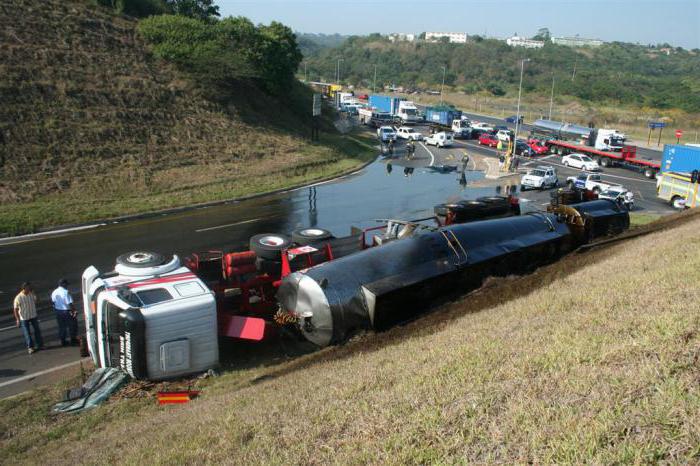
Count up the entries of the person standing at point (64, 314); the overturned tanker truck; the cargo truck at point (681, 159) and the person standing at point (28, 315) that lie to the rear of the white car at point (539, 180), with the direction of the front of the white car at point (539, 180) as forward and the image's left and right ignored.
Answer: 1

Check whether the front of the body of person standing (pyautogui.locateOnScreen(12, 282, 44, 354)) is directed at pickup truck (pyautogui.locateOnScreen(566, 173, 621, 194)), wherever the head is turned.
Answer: no

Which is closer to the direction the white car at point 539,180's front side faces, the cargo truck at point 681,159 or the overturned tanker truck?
the overturned tanker truck

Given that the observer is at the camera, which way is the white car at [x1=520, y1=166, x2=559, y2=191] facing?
facing the viewer and to the left of the viewer

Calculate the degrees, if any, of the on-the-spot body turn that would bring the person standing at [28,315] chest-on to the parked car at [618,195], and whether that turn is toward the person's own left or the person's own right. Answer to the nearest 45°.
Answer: approximately 90° to the person's own left

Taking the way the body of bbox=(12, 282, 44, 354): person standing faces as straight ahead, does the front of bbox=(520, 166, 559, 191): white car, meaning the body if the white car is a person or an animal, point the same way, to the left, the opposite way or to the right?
to the right

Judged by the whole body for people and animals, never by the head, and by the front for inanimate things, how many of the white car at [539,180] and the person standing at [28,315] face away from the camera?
0

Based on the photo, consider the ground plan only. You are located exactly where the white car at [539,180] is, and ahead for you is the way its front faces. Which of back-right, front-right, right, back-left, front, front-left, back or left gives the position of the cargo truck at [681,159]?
back

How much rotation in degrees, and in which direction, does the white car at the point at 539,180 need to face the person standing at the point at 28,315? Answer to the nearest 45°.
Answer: approximately 45° to its left

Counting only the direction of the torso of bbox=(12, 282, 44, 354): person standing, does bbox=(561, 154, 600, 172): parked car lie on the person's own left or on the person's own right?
on the person's own left

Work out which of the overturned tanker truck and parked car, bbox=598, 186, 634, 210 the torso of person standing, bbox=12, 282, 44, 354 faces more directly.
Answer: the overturned tanker truck

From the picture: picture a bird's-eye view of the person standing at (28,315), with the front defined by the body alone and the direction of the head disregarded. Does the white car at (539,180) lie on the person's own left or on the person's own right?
on the person's own left

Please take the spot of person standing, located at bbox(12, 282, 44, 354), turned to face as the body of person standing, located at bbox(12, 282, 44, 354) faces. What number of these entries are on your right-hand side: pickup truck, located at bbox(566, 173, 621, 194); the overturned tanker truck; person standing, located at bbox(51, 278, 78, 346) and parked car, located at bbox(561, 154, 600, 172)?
0

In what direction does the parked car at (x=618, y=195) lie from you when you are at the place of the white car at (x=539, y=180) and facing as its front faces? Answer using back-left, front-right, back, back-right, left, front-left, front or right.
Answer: left

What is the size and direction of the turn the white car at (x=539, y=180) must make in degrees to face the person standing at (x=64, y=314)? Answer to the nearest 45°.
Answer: approximately 45° to its left
